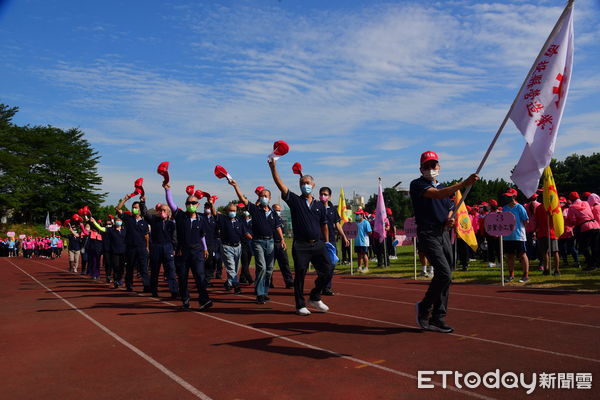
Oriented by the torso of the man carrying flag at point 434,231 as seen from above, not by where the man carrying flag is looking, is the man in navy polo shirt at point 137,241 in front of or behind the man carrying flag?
behind

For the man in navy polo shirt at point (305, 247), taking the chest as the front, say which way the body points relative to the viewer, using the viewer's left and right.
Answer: facing the viewer and to the right of the viewer

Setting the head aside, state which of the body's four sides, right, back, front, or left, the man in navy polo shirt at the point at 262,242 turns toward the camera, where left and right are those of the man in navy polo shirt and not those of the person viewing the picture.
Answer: front

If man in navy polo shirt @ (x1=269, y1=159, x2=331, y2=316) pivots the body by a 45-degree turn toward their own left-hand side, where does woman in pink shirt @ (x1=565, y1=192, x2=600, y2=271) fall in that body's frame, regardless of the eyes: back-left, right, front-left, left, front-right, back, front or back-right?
front-left
